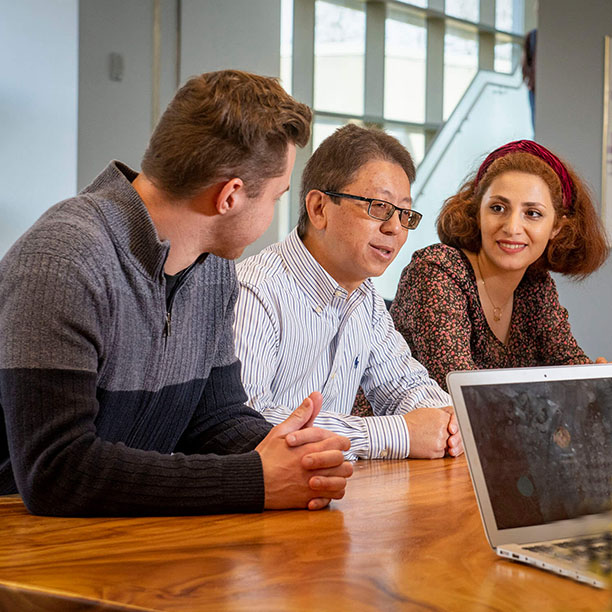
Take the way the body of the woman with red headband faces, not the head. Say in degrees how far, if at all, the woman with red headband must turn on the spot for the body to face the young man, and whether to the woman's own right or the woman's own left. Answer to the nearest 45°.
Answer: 0° — they already face them

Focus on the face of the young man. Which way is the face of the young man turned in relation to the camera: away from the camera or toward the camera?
away from the camera

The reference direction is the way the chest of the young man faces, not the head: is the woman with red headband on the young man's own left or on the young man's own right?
on the young man's own left
